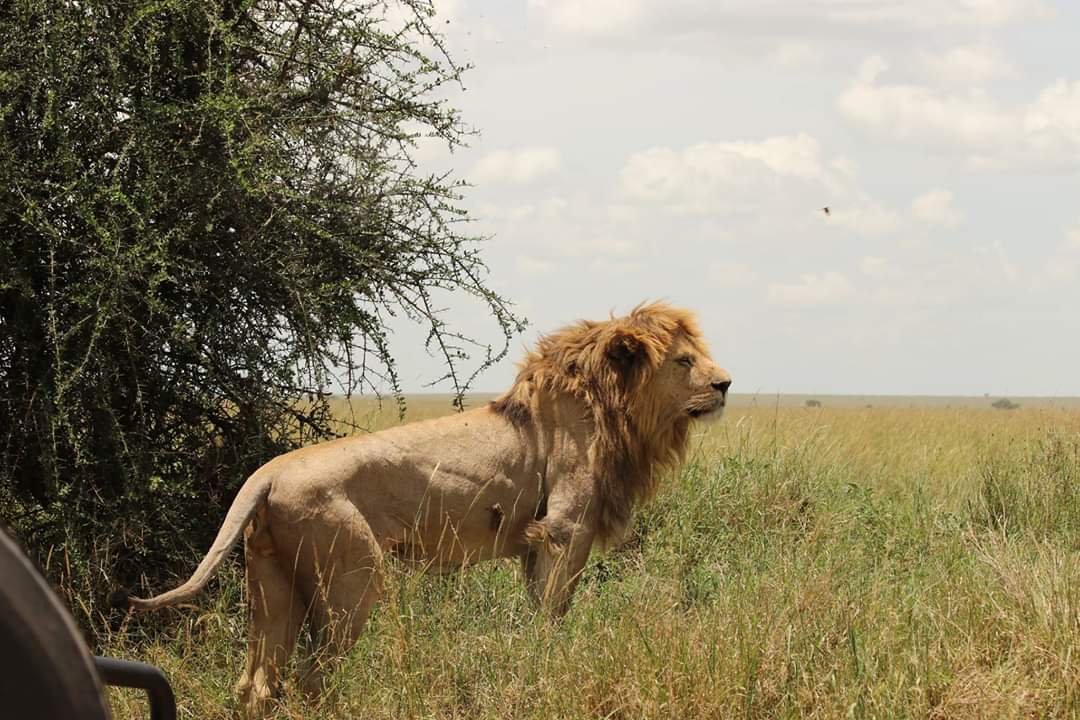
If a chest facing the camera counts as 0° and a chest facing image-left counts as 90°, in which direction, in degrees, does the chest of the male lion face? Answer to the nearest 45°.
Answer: approximately 270°

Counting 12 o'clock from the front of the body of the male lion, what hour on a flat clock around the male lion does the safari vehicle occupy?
The safari vehicle is roughly at 3 o'clock from the male lion.
